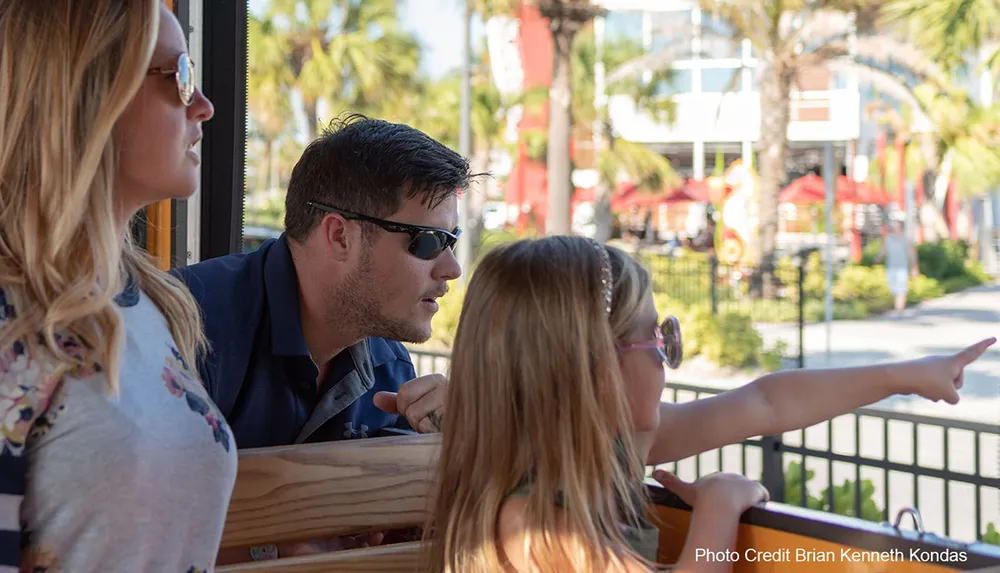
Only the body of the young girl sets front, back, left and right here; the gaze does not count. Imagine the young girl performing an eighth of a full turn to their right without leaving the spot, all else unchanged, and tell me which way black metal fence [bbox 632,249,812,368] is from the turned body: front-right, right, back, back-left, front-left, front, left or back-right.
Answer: left

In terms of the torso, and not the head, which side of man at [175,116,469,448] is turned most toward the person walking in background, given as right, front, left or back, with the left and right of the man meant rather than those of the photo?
left

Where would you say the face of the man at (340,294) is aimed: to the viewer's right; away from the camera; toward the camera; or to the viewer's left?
to the viewer's right

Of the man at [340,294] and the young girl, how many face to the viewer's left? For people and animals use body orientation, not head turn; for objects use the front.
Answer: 0

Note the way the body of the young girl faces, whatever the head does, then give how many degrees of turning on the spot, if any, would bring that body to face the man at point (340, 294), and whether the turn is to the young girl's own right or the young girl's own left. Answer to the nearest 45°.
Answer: approximately 90° to the young girl's own left

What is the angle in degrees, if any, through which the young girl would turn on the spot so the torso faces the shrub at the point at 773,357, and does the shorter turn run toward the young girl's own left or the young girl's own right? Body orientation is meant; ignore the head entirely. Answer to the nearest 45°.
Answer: approximately 45° to the young girl's own left

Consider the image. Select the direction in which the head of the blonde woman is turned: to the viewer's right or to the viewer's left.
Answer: to the viewer's right

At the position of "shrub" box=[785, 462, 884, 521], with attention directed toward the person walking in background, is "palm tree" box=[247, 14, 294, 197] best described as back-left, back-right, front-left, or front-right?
front-left

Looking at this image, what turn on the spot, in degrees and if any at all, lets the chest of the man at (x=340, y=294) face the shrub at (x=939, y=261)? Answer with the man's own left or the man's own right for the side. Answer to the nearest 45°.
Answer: approximately 90° to the man's own left

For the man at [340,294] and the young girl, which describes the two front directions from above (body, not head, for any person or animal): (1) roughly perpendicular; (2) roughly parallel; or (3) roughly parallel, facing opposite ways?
roughly perpendicular

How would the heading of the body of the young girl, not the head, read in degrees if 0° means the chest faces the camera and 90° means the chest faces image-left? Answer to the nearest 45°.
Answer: approximately 225°

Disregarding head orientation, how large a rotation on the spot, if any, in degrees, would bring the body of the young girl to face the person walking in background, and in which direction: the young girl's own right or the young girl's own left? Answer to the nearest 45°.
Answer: approximately 45° to the young girl's own left

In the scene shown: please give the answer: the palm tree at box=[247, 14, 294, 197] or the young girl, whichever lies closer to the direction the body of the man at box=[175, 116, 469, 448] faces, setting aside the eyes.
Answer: the young girl

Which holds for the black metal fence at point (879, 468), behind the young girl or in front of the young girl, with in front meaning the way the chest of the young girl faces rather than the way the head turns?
in front

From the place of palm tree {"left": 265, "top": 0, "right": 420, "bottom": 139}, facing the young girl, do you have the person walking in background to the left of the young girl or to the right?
left

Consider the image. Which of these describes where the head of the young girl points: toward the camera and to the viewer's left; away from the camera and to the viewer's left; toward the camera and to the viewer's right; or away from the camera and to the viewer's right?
away from the camera and to the viewer's right

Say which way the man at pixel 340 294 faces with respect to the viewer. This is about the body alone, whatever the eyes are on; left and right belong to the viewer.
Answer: facing the viewer and to the right of the viewer
